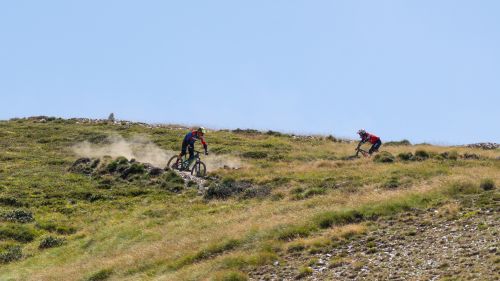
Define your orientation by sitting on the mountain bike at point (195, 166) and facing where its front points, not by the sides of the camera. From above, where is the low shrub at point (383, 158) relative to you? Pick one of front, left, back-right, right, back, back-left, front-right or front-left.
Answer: front-left

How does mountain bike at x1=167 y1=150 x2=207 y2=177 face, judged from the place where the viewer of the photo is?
facing the viewer and to the right of the viewer

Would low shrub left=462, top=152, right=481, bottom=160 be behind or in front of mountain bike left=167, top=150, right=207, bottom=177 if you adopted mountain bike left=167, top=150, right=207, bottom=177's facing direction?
in front

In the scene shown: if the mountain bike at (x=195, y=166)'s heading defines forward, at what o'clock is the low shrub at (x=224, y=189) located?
The low shrub is roughly at 1 o'clock from the mountain bike.

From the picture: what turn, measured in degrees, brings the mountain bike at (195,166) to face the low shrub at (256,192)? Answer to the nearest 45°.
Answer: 0° — it already faces it

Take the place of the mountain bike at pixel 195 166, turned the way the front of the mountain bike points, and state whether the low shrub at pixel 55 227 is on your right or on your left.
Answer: on your right

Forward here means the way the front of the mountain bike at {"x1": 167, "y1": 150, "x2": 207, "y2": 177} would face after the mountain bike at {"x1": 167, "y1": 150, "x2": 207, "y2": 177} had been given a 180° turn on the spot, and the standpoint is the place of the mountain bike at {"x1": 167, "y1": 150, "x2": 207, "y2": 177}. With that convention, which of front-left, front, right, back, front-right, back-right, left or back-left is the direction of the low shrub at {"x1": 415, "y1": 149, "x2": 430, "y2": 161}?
back-right

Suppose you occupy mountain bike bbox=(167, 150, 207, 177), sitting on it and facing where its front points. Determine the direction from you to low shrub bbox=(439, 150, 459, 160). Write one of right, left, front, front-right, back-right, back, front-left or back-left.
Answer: front-left

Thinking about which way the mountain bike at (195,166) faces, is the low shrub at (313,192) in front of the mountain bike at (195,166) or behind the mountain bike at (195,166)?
in front

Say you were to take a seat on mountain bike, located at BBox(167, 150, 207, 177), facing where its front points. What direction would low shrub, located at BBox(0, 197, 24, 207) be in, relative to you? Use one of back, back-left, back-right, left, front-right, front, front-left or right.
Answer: back-right

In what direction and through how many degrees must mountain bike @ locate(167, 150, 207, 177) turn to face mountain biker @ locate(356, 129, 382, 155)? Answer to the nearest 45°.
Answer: approximately 45° to its left

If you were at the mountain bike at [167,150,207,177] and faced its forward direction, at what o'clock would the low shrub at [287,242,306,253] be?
The low shrub is roughly at 1 o'clock from the mountain bike.

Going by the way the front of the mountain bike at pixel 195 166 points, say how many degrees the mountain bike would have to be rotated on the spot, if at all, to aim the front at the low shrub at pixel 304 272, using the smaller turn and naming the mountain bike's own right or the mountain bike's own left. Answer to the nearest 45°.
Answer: approximately 45° to the mountain bike's own right

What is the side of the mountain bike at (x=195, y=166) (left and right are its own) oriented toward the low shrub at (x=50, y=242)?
right

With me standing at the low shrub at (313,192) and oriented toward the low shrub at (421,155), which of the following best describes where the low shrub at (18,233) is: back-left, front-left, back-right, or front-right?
back-left

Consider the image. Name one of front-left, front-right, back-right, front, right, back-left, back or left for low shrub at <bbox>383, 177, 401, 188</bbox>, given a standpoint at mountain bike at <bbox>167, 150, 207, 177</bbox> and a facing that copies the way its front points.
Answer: front
